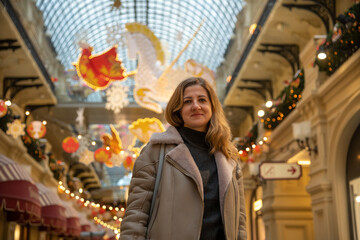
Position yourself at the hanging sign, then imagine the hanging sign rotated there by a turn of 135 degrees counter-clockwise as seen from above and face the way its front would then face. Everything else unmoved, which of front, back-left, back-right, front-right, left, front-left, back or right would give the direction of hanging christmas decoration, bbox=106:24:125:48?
back-left

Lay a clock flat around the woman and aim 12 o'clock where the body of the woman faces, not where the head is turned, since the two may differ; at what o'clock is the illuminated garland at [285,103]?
The illuminated garland is roughly at 8 o'clock from the woman.

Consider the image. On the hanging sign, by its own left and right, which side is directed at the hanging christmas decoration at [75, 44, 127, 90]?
right

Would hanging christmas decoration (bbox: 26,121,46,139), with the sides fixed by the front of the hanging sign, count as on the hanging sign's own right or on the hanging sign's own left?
on the hanging sign's own right

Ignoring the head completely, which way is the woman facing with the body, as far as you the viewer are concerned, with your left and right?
facing the viewer and to the right of the viewer

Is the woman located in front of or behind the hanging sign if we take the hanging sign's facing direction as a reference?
in front

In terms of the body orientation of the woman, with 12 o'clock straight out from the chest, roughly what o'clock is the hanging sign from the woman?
The hanging sign is roughly at 8 o'clock from the woman.

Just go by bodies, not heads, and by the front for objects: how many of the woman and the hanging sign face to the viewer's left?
0

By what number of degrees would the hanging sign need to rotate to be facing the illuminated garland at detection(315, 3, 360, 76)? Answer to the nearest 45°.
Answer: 0° — it already faces it

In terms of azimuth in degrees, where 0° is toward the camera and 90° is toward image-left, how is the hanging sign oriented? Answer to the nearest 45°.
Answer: approximately 0°

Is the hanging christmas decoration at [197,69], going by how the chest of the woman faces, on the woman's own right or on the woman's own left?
on the woman's own left
